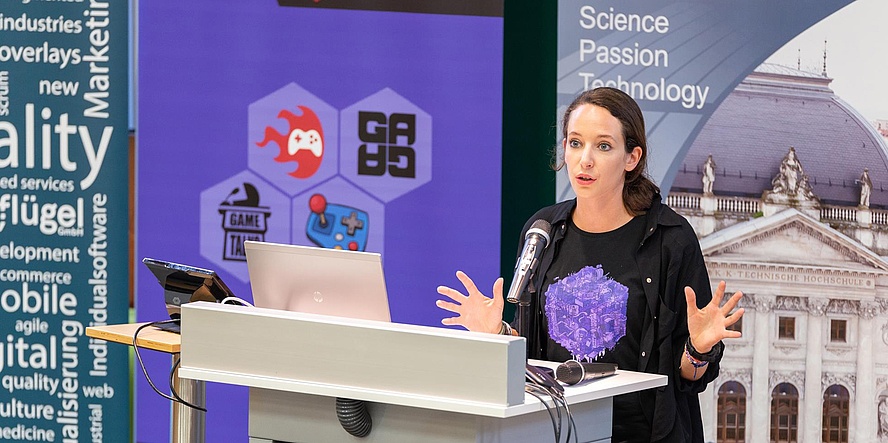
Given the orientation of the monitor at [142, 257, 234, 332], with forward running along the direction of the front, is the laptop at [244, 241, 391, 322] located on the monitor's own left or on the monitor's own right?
on the monitor's own right

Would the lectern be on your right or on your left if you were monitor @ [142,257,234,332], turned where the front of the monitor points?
on your right

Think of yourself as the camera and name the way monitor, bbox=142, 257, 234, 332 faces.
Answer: facing away from the viewer and to the right of the viewer

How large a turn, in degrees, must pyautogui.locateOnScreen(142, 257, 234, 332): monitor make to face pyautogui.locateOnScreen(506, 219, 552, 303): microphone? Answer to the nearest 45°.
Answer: approximately 90° to its right
